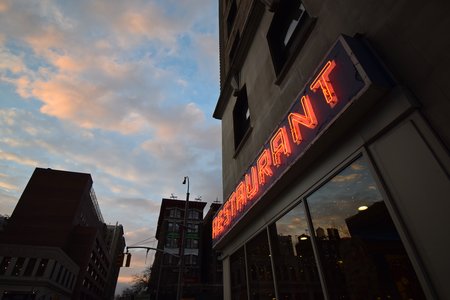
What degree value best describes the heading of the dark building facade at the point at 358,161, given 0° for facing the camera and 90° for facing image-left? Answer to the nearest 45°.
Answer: approximately 45°
